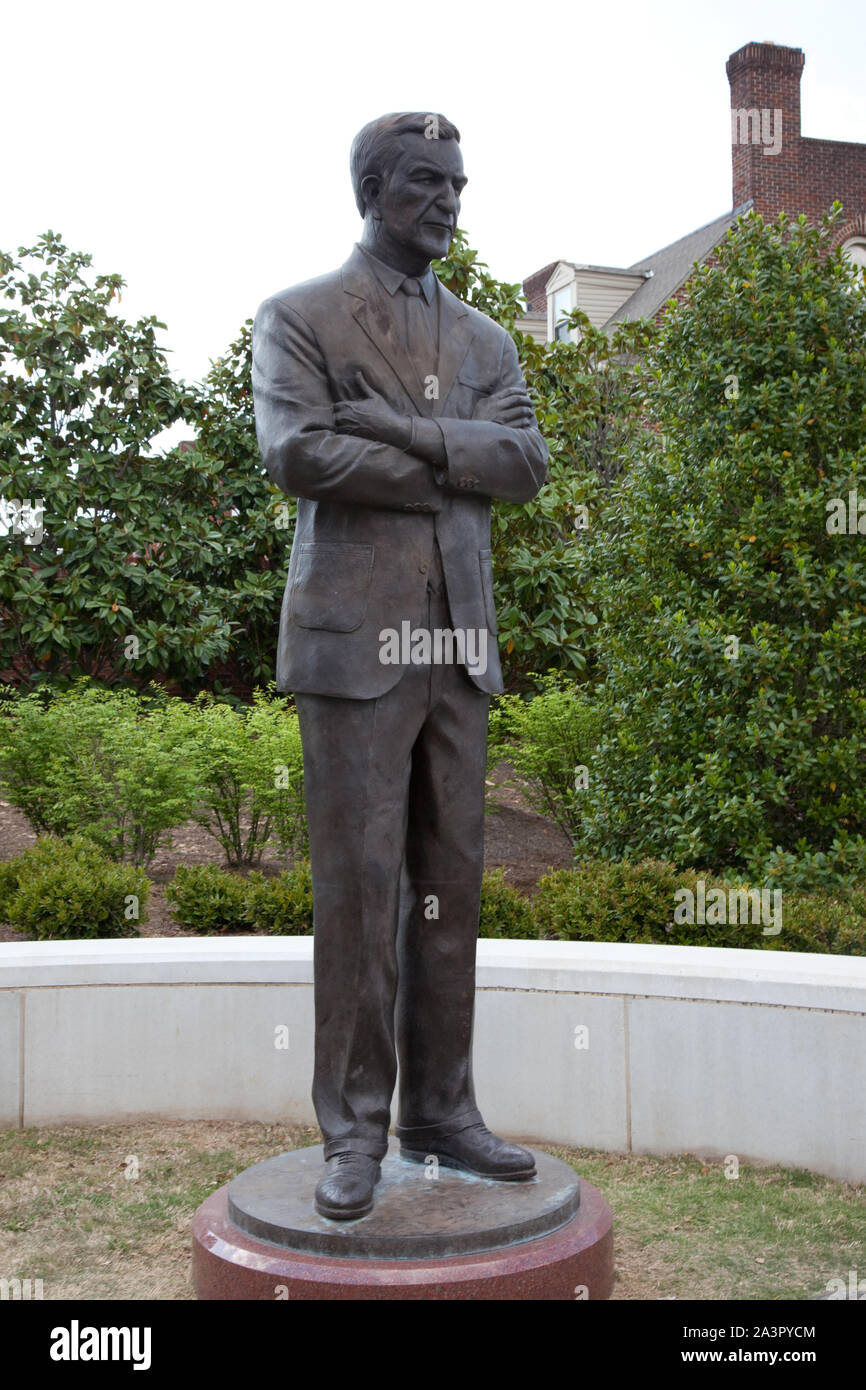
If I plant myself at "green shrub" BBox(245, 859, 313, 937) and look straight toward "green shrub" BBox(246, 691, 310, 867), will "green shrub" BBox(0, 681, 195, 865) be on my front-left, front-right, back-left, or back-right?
front-left

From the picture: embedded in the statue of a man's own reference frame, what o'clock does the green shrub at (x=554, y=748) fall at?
The green shrub is roughly at 8 o'clock from the statue of a man.

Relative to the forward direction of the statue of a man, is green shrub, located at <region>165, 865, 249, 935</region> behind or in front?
behind

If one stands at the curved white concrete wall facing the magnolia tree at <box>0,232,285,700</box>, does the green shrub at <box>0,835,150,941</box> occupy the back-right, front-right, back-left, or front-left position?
front-left

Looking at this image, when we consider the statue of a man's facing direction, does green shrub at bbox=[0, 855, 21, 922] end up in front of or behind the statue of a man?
behind

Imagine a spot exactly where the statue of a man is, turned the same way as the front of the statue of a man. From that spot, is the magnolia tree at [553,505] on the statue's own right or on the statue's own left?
on the statue's own left

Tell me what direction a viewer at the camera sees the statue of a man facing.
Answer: facing the viewer and to the right of the viewer

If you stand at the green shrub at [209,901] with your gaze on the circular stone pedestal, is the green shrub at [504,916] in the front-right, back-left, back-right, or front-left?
front-left

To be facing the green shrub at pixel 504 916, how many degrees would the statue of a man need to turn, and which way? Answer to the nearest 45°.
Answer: approximately 135° to its left

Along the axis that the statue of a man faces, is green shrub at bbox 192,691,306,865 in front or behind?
behind

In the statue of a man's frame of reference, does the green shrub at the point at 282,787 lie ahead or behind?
behind

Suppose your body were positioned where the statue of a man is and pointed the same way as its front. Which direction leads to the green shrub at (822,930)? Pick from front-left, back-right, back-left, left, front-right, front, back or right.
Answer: left

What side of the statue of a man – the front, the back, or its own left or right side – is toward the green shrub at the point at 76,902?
back

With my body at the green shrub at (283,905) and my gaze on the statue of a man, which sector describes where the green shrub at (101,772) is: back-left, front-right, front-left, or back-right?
back-right
